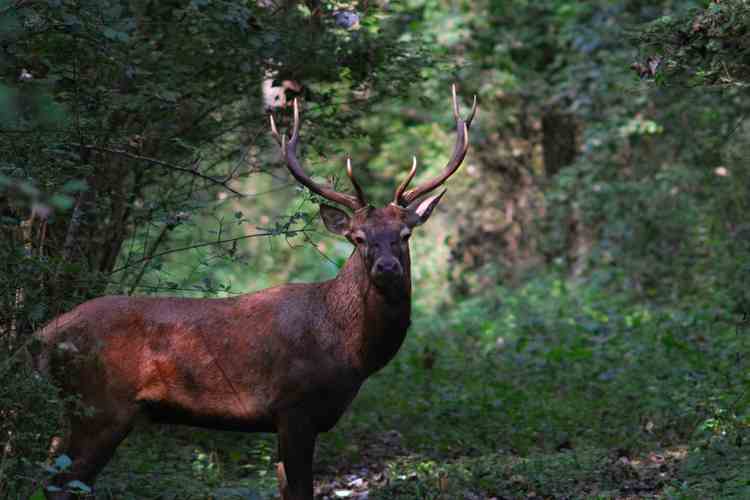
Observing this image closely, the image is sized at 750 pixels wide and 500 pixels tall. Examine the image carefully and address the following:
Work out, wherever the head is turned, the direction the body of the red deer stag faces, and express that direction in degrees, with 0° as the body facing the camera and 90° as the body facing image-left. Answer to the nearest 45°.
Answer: approximately 270°
